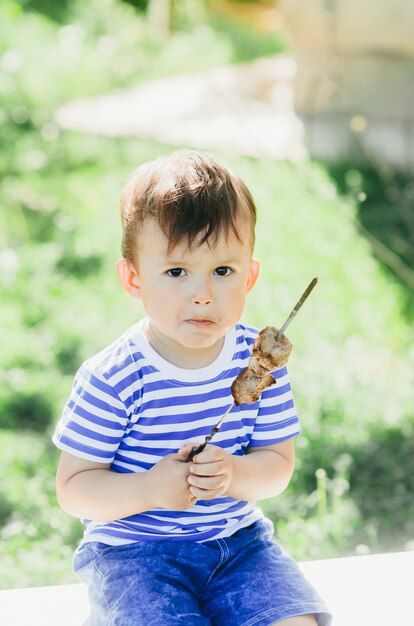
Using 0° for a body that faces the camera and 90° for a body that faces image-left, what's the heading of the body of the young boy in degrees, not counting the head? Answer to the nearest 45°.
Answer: approximately 0°
